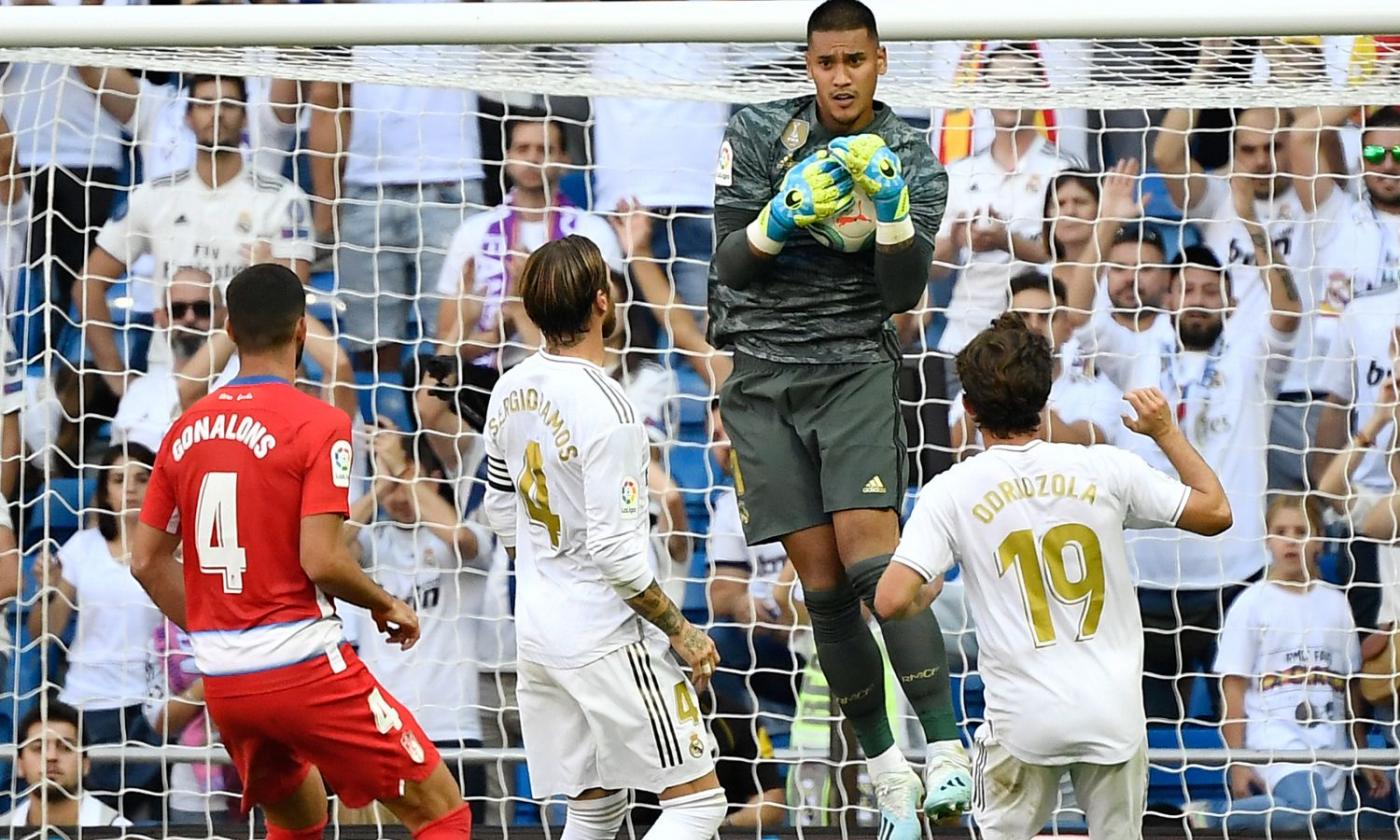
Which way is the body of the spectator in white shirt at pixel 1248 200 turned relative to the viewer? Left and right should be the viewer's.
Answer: facing the viewer

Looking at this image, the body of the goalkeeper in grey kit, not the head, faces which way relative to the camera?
toward the camera

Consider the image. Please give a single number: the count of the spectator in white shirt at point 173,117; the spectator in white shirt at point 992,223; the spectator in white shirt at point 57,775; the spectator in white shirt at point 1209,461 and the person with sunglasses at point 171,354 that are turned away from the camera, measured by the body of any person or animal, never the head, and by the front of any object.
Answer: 0

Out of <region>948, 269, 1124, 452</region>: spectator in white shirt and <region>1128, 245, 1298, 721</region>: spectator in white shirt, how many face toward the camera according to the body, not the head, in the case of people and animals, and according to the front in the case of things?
2

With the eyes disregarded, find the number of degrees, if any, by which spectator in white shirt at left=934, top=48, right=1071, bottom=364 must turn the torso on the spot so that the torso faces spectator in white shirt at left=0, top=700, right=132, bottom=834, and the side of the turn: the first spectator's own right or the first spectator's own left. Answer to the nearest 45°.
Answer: approximately 90° to the first spectator's own right

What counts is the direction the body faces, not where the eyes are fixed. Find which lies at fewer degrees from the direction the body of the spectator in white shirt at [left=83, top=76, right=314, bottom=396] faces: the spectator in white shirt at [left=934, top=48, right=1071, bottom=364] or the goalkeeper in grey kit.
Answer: the goalkeeper in grey kit

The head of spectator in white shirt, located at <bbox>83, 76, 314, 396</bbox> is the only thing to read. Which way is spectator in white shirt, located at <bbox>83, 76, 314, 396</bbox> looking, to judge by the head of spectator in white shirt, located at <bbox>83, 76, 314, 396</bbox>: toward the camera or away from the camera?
toward the camera

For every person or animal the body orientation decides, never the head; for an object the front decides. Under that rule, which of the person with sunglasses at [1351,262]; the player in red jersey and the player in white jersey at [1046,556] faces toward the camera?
the person with sunglasses

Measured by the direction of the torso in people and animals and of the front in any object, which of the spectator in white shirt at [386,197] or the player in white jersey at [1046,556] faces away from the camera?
the player in white jersey

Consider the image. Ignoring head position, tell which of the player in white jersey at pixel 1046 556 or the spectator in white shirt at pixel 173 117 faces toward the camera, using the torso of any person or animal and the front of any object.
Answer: the spectator in white shirt

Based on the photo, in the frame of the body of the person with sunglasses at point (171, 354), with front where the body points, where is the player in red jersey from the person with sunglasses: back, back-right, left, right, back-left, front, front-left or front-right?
front

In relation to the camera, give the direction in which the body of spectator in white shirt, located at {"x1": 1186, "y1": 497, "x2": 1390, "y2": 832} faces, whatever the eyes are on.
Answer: toward the camera

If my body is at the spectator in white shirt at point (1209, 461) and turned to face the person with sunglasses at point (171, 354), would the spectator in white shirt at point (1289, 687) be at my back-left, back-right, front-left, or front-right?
back-left

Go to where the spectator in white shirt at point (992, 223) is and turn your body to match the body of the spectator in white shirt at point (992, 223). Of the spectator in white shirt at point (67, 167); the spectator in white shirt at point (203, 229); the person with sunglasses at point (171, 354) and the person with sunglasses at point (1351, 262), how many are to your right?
3
